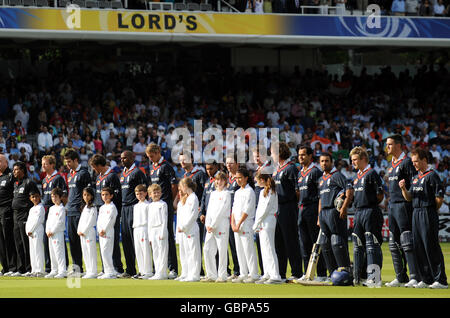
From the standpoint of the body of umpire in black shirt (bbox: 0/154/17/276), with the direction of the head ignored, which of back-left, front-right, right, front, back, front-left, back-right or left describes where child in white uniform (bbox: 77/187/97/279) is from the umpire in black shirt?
left

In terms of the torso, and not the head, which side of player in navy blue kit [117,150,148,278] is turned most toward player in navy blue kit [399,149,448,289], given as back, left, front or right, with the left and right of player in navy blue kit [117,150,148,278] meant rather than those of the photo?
left

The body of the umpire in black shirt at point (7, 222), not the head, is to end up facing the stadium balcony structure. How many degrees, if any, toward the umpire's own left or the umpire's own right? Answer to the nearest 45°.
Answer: approximately 180°

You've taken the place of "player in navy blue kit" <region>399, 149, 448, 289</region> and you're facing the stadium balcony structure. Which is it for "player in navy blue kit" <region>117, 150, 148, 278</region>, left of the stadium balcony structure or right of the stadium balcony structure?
left

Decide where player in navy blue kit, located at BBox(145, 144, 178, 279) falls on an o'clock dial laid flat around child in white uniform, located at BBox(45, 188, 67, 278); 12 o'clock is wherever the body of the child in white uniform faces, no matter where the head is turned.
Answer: The player in navy blue kit is roughly at 8 o'clock from the child in white uniform.

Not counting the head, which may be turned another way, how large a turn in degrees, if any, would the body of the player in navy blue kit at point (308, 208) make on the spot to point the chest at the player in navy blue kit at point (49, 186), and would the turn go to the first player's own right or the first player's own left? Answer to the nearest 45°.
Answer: approximately 45° to the first player's own right

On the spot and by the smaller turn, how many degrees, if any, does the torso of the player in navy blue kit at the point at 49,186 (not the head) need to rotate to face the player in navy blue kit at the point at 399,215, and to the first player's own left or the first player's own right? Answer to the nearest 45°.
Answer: approximately 90° to the first player's own left

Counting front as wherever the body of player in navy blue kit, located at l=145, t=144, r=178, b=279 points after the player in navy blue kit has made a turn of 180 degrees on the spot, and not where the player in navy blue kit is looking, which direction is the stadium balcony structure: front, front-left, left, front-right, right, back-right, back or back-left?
front-left

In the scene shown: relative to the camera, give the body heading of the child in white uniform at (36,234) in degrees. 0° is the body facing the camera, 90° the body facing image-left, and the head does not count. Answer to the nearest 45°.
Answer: approximately 45°

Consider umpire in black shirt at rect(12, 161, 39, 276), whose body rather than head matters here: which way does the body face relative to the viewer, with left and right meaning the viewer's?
facing the viewer and to the left of the viewer

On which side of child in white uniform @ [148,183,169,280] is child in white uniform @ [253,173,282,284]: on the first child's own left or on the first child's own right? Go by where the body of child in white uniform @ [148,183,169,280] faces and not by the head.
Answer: on the first child's own left
